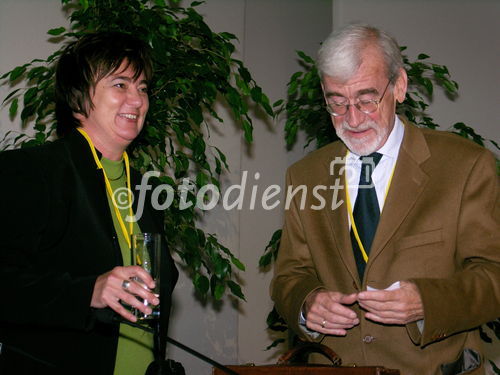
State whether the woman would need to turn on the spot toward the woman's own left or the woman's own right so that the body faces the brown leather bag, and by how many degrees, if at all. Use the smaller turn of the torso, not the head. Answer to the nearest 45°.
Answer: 0° — they already face it

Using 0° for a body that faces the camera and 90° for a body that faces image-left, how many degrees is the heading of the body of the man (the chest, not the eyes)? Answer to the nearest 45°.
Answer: approximately 45°

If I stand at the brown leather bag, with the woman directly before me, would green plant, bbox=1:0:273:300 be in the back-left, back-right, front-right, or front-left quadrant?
front-right

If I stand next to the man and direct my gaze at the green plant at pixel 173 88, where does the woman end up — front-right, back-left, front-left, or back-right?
front-left

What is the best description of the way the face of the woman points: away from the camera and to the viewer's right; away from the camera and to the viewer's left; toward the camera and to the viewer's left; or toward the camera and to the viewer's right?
toward the camera and to the viewer's right

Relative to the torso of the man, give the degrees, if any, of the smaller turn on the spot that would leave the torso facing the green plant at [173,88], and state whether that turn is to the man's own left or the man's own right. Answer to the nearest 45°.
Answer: approximately 90° to the man's own right

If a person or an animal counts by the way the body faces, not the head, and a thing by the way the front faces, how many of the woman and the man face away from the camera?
0

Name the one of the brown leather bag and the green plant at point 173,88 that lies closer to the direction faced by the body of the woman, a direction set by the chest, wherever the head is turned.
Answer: the brown leather bag

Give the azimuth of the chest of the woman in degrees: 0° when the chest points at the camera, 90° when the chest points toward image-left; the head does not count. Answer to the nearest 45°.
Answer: approximately 315°
